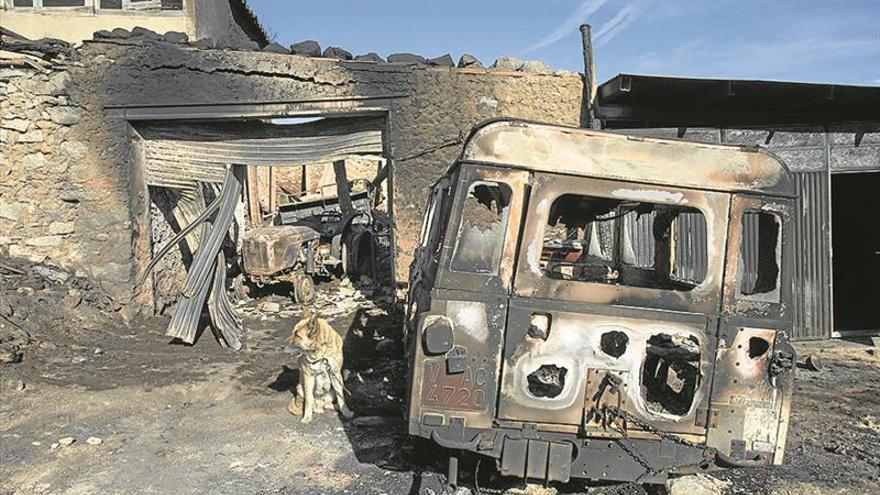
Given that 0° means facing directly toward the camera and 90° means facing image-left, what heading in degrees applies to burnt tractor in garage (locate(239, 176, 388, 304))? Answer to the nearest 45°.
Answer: approximately 45°

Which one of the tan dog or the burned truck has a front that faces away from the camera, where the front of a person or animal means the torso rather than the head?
the burned truck

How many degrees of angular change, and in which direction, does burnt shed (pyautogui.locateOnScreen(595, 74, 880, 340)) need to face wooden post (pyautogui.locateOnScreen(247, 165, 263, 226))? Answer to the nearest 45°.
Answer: approximately 90° to its right

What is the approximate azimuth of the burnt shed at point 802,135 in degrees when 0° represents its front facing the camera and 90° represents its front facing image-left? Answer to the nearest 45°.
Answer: approximately 0°

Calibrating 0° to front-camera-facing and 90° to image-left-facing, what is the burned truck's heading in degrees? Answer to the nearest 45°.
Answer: approximately 180°
